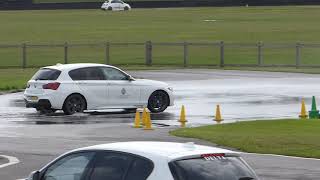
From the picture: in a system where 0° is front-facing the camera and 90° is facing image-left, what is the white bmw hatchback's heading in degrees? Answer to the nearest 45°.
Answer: approximately 225°

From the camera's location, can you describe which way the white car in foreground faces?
facing away from the viewer and to the left of the viewer

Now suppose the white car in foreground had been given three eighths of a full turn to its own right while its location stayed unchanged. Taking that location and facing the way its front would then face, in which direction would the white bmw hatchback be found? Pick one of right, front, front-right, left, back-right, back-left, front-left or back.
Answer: left
